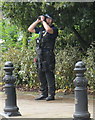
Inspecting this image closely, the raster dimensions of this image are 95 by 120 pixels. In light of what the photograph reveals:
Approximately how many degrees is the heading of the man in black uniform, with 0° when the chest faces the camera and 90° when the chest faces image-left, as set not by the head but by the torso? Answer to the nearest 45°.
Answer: approximately 45°

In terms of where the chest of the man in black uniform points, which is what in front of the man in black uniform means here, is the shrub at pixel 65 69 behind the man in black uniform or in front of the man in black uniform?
behind

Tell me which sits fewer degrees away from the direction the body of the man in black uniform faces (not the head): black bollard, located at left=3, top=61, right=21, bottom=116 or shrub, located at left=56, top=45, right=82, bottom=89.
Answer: the black bollard

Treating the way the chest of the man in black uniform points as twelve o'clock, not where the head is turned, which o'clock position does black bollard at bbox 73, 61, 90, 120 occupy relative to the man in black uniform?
The black bollard is roughly at 10 o'clock from the man in black uniform.

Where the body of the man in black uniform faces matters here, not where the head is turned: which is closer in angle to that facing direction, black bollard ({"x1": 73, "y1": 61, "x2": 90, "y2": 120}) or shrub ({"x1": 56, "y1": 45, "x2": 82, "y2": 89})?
the black bollard

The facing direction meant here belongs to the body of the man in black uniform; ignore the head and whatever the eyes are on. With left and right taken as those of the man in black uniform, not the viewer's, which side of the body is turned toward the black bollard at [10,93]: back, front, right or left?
front

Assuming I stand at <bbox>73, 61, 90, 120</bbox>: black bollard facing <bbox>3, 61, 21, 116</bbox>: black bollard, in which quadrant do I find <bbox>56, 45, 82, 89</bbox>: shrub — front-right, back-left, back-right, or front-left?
front-right

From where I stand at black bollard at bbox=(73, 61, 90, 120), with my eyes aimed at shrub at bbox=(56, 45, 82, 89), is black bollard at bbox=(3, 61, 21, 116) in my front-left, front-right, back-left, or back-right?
front-left
